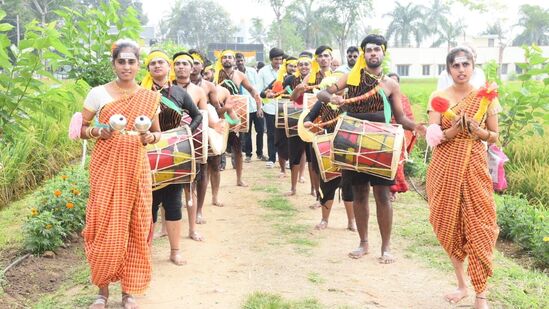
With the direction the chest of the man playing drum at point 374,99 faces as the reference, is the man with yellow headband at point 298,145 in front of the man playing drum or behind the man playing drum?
behind

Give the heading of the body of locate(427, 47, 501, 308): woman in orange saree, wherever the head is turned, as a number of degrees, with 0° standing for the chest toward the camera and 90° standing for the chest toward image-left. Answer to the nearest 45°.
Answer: approximately 0°

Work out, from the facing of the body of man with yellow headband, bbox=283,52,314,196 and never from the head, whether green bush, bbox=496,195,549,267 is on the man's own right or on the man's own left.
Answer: on the man's own left

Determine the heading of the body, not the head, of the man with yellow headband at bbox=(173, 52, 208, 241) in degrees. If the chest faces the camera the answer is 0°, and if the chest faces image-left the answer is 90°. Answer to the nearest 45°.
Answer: approximately 0°
